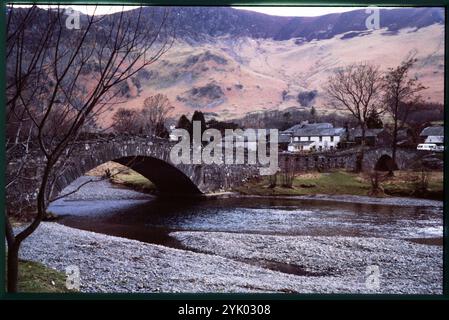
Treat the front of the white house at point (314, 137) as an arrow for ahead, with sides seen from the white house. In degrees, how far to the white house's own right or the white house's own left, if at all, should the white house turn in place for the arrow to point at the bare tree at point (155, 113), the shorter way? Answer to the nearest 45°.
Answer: approximately 90° to the white house's own right

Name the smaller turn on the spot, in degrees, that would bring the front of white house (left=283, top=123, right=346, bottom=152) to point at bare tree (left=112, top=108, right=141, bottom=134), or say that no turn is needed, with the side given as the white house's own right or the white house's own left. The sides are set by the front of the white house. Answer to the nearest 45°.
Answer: approximately 90° to the white house's own right

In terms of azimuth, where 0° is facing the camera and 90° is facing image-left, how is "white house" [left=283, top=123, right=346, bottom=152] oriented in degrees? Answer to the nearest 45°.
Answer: approximately 0°

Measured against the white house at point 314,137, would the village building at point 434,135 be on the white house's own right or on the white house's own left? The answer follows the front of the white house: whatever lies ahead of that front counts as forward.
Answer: on the white house's own left

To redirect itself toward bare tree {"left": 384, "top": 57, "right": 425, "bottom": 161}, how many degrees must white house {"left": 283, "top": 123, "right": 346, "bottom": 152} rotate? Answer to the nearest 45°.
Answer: approximately 90° to its left

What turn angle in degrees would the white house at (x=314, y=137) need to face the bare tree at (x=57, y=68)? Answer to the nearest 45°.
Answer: approximately 45° to its right

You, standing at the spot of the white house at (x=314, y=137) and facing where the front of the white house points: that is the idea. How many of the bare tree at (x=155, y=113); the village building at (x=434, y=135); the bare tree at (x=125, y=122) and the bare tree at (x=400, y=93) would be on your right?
2

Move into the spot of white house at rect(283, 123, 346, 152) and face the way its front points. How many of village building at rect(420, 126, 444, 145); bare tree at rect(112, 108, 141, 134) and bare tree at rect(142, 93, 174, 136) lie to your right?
2
